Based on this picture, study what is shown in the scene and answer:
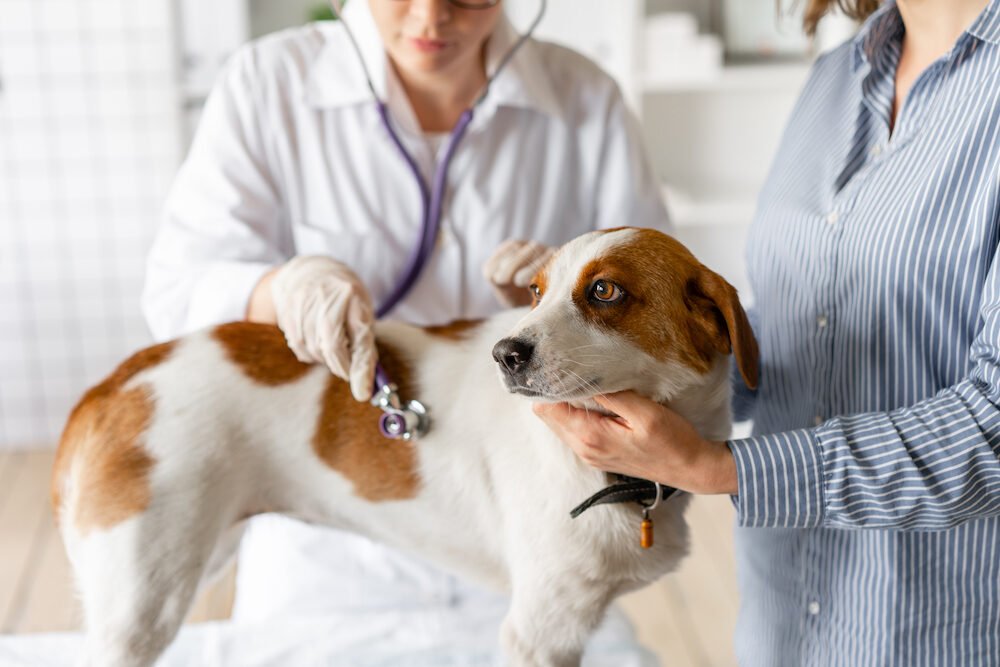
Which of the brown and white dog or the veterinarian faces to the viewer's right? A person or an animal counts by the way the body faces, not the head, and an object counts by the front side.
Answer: the brown and white dog

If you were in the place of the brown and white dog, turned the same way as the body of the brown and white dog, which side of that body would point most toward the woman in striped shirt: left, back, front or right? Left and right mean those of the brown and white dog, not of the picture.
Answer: front

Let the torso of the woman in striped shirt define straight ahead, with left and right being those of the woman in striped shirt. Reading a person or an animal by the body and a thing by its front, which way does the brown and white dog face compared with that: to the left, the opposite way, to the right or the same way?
the opposite way

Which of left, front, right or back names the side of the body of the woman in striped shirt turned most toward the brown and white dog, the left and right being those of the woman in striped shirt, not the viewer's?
front

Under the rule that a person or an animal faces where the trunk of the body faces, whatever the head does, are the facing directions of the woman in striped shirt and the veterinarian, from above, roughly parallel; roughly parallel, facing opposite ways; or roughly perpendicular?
roughly perpendicular

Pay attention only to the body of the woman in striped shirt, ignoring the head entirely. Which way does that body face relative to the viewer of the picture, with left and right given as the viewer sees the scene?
facing the viewer and to the left of the viewer

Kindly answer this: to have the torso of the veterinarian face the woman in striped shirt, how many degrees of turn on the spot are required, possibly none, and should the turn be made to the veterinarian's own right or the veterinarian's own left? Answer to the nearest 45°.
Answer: approximately 45° to the veterinarian's own left

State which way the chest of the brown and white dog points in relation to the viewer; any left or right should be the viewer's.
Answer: facing to the right of the viewer

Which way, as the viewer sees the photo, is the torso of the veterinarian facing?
toward the camera

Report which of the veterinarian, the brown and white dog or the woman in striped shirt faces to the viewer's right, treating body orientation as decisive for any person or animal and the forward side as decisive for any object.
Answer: the brown and white dog

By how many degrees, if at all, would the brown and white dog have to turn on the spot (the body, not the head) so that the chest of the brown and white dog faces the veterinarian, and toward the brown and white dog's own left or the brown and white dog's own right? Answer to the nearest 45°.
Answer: approximately 90° to the brown and white dog's own left

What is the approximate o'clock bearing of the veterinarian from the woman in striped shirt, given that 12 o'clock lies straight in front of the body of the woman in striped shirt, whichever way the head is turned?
The veterinarian is roughly at 2 o'clock from the woman in striped shirt.

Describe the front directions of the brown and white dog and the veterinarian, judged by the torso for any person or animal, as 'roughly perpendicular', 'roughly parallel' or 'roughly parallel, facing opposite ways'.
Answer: roughly perpendicular

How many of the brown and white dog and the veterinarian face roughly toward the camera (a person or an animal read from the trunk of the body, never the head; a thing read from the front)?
1
